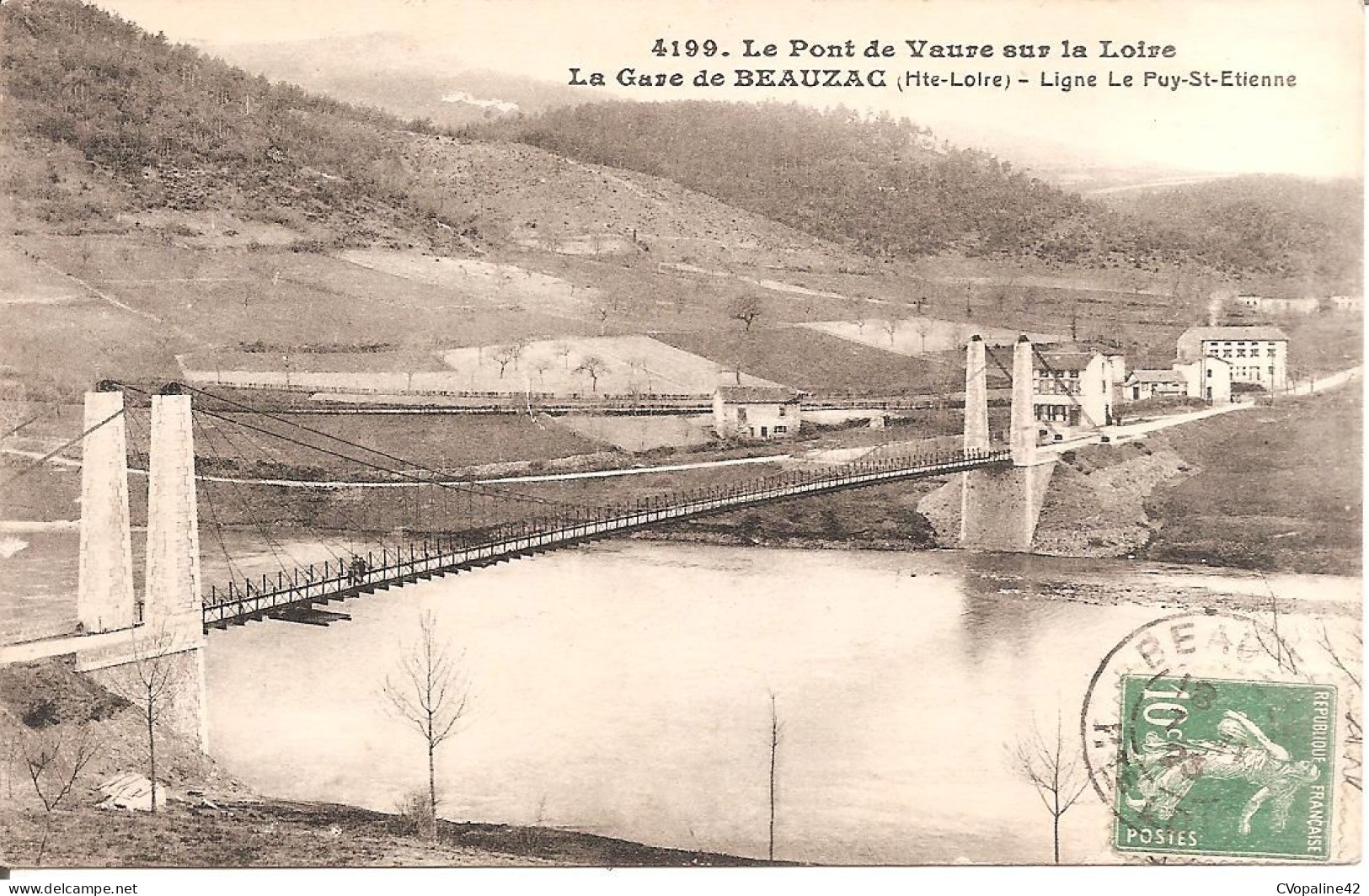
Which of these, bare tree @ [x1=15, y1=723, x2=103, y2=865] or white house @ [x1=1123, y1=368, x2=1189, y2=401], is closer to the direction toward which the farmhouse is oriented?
the bare tree

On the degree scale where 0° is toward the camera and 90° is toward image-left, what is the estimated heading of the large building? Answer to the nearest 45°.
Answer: approximately 0°

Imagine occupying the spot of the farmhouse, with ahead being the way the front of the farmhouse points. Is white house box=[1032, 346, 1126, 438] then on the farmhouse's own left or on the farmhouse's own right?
on the farmhouse's own left

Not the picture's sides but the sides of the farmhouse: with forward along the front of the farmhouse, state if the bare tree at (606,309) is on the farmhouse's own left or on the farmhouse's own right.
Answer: on the farmhouse's own right

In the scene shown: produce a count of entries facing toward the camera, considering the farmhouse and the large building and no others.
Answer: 2

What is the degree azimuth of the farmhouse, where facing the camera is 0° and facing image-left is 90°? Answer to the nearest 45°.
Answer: approximately 0°

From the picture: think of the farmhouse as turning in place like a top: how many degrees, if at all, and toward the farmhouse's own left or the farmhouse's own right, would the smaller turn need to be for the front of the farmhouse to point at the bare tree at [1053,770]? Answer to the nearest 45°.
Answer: approximately 45° to the farmhouse's own left

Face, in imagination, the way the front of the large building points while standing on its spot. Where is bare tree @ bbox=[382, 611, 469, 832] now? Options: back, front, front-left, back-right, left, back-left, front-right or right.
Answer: front-right

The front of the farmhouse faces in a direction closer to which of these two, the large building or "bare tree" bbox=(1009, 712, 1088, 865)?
the bare tree
